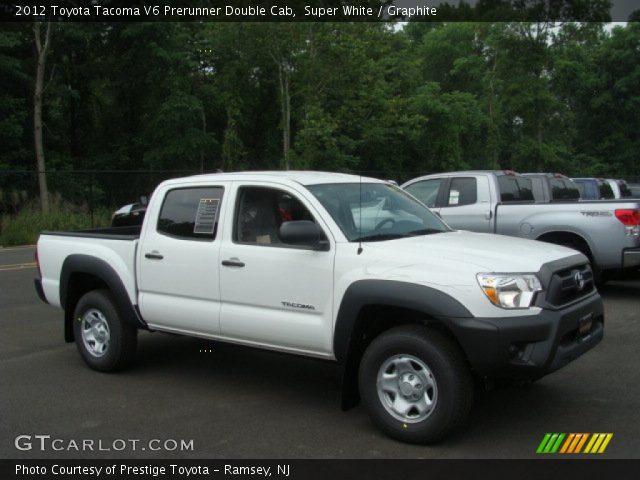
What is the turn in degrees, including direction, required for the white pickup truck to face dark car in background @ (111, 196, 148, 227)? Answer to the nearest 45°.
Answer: approximately 135° to its left

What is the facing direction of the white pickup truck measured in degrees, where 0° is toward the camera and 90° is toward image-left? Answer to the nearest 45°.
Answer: approximately 315°
